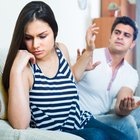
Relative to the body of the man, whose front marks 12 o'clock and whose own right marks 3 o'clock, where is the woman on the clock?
The woman is roughly at 1 o'clock from the man.

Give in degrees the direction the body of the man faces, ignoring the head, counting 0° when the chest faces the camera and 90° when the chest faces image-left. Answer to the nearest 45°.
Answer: approximately 0°

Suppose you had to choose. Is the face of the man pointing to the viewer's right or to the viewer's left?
to the viewer's left
